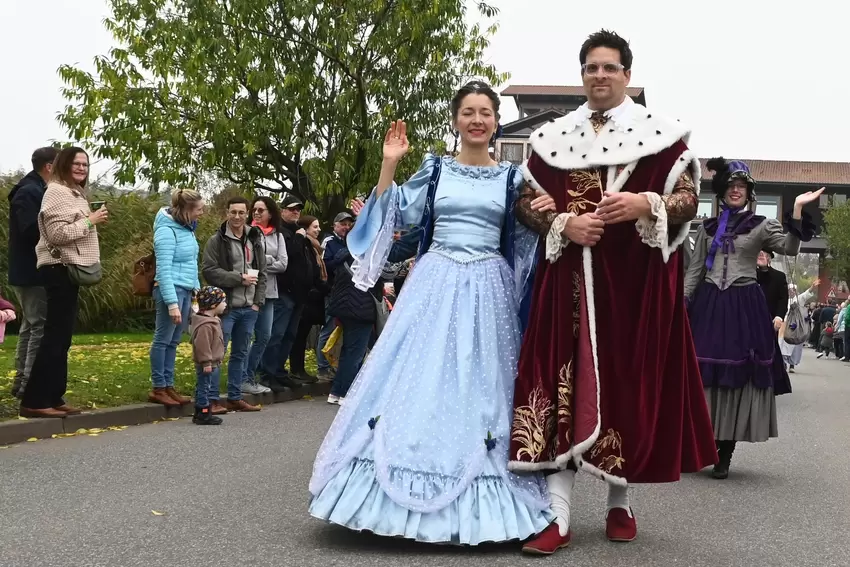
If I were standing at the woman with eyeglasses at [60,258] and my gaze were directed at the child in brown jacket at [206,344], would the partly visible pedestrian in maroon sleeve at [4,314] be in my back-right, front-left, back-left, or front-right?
back-right

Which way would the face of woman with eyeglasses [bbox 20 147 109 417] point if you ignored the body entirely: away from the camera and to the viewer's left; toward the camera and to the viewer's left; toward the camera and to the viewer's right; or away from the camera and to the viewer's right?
toward the camera and to the viewer's right

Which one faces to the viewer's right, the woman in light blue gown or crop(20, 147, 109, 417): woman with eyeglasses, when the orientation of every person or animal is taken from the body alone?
the woman with eyeglasses

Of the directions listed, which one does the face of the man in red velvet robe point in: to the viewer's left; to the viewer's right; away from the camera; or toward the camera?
toward the camera

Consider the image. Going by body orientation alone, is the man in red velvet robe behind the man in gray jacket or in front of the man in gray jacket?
in front

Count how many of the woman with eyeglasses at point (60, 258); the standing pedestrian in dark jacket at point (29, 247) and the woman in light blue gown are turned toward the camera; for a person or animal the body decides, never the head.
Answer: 1

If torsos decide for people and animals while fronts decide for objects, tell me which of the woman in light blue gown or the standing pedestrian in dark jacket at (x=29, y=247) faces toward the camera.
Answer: the woman in light blue gown

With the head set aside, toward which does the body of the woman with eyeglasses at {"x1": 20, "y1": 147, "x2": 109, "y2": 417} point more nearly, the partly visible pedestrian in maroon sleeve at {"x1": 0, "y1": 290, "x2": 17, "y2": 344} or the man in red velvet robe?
the man in red velvet robe

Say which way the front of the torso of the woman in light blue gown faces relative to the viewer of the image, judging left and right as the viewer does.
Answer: facing the viewer

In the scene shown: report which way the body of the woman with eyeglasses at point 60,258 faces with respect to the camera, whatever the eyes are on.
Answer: to the viewer's right

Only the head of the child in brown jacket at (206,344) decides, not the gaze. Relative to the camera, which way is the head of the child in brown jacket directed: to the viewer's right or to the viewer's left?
to the viewer's right

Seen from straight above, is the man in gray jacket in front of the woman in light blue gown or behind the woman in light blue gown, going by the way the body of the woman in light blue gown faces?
behind

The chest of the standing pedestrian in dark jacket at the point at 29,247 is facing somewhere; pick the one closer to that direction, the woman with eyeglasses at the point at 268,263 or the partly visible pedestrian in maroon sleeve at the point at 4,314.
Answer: the woman with eyeglasses

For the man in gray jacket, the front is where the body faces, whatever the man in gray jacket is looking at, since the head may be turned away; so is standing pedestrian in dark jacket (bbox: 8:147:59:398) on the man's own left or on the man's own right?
on the man's own right

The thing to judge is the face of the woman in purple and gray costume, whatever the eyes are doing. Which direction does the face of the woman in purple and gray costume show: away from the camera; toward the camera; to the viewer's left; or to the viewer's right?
toward the camera
